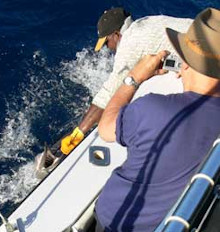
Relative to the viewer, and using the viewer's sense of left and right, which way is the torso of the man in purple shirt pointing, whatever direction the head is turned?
facing away from the viewer and to the left of the viewer

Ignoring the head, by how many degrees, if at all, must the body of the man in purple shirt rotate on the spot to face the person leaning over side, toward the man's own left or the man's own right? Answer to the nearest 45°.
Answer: approximately 45° to the man's own right

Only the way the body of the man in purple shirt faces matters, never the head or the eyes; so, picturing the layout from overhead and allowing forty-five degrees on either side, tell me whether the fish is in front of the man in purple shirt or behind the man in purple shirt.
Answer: in front

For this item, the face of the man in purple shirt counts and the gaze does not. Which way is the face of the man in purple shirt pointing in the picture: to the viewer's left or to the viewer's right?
to the viewer's left
